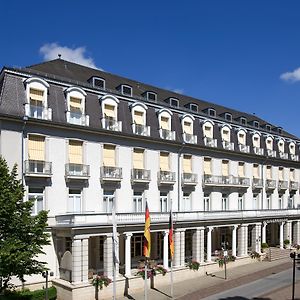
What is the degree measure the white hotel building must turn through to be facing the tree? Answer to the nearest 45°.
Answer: approximately 45° to its right
